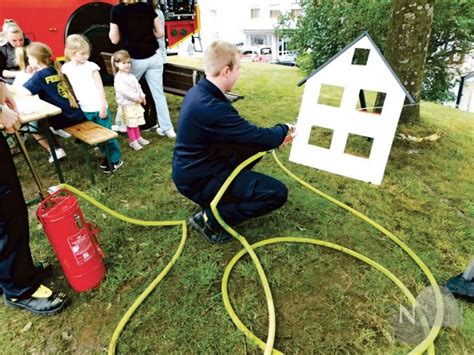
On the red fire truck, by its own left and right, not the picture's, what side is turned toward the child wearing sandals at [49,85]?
left

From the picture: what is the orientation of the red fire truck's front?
to the viewer's left

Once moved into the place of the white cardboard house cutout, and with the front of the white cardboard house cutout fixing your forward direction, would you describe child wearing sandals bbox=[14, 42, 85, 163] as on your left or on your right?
on your right

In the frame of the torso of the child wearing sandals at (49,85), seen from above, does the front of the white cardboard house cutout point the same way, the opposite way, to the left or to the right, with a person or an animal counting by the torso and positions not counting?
to the left

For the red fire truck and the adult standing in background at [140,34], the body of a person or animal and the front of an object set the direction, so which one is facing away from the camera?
the adult standing in background

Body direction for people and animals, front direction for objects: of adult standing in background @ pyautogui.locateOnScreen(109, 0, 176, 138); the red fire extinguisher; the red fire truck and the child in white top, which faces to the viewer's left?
the red fire truck

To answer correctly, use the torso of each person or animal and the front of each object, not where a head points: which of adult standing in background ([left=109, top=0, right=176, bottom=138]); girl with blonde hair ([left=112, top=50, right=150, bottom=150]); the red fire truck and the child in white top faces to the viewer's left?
the red fire truck

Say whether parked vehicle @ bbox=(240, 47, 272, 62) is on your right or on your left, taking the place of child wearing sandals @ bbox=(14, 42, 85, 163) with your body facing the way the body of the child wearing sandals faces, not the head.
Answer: on your right

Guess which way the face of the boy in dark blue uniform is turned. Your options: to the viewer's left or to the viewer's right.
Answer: to the viewer's right

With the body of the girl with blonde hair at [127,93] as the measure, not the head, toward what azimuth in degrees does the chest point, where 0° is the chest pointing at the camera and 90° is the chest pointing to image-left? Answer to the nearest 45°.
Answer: approximately 315°

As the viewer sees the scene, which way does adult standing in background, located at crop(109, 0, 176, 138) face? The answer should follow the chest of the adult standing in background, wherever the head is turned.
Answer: away from the camera
